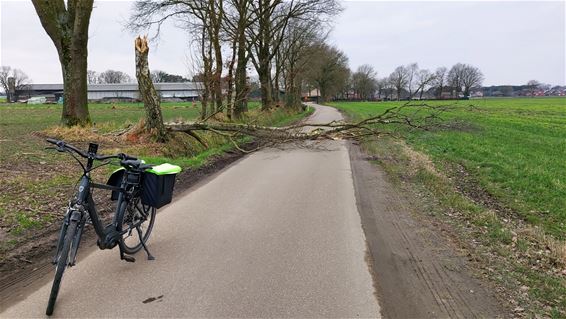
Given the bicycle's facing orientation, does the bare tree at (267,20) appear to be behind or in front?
behind

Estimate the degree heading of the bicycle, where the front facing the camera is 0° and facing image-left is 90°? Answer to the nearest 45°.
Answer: approximately 45°

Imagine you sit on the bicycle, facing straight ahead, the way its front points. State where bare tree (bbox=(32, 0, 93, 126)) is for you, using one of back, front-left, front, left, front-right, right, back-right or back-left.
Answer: back-right

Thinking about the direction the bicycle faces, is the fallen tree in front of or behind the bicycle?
behind

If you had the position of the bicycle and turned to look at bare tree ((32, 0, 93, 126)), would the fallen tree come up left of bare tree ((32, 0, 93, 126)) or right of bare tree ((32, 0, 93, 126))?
right

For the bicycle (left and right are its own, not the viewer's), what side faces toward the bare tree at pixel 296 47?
back
